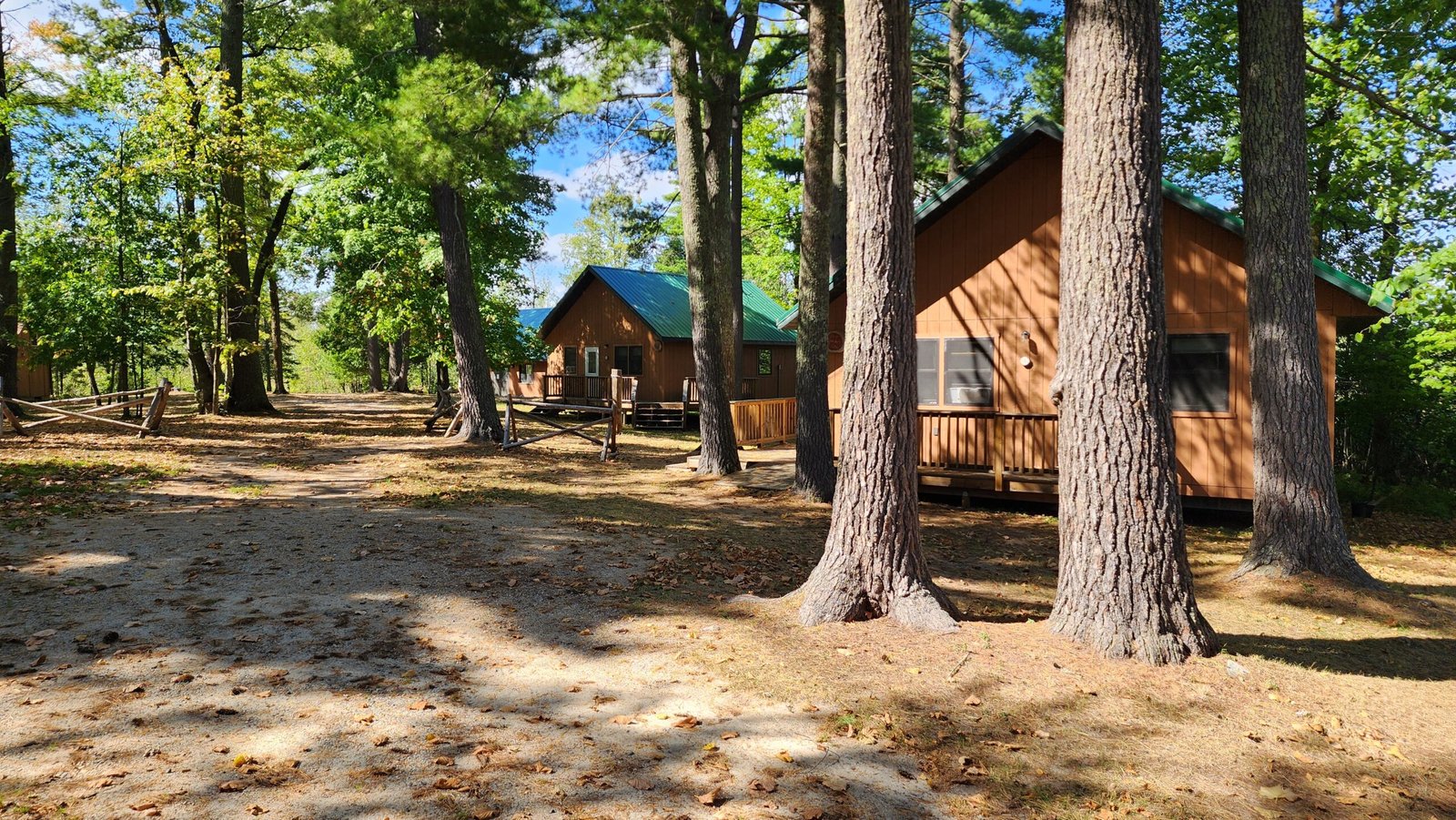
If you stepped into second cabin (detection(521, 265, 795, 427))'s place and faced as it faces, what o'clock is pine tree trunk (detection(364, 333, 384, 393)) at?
The pine tree trunk is roughly at 3 o'clock from the second cabin.

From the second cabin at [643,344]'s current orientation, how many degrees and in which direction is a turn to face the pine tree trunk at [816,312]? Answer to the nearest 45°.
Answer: approximately 45° to its left

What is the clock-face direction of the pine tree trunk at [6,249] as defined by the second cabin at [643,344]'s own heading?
The pine tree trunk is roughly at 2 o'clock from the second cabin.

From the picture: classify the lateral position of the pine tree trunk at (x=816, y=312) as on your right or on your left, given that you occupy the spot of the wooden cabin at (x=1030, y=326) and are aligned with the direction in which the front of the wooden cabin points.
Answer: on your right

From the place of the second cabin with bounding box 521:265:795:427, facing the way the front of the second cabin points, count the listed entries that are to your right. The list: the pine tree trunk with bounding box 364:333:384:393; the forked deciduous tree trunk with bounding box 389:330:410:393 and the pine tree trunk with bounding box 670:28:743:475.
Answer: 2

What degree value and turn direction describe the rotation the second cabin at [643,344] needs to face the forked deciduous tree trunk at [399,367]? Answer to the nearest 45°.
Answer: approximately 90° to its right

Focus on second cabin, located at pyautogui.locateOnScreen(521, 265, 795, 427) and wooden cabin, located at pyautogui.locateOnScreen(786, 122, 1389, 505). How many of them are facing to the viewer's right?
0

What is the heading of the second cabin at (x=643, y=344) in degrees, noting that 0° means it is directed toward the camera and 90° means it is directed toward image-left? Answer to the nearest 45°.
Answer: approximately 45°

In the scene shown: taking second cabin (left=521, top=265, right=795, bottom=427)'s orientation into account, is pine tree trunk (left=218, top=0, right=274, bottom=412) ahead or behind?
ahead

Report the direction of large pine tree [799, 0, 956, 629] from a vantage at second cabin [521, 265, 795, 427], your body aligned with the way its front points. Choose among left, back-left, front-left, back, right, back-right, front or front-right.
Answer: front-left

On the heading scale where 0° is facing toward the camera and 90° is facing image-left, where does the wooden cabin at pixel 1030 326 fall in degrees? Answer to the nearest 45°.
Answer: approximately 0°
